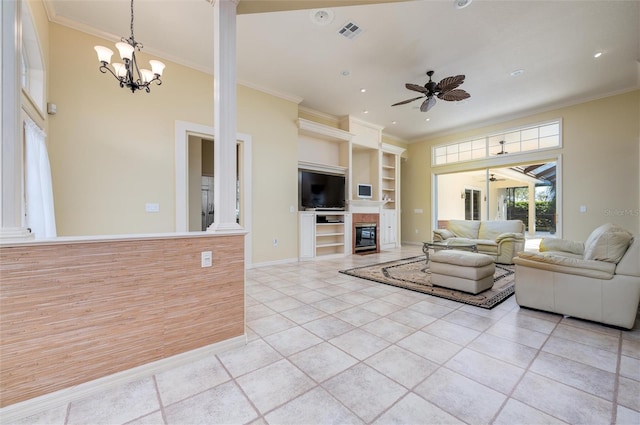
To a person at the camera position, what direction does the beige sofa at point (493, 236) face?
facing the viewer and to the left of the viewer

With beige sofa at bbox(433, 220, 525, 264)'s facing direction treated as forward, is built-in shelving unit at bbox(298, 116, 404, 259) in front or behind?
in front

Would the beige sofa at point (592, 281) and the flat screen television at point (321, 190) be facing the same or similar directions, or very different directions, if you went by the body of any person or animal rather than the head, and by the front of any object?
very different directions

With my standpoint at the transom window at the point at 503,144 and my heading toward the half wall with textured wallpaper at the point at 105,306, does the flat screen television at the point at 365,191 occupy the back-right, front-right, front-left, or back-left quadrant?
front-right

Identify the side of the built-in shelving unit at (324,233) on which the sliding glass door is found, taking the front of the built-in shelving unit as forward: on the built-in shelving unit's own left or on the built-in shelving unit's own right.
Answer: on the built-in shelving unit's own left

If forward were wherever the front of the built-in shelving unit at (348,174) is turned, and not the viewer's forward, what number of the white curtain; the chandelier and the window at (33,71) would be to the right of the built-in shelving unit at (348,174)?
3

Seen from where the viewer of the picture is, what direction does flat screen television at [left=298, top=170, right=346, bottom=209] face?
facing the viewer and to the right of the viewer

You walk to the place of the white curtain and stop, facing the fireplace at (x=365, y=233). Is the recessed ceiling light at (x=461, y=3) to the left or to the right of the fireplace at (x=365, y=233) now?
right

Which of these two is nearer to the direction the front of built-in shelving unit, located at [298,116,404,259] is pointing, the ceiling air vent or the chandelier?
the ceiling air vent

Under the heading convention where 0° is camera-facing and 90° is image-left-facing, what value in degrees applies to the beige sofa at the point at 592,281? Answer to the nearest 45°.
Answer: approximately 90°

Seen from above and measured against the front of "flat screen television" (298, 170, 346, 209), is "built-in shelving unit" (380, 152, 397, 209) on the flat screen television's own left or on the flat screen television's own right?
on the flat screen television's own left

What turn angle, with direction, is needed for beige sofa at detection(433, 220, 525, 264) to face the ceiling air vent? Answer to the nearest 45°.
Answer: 0° — it already faces it

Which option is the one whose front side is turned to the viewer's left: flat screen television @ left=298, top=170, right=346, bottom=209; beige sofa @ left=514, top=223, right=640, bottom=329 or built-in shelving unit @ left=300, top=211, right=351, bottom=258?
the beige sofa

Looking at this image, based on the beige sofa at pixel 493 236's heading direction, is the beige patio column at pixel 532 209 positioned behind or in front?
behind

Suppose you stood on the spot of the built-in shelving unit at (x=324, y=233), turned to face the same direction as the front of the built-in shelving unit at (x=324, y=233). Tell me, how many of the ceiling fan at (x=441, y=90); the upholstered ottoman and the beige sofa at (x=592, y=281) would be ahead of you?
3

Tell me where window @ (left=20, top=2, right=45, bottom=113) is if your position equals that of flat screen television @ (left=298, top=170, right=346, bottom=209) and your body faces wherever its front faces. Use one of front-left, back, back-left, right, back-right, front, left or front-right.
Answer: right

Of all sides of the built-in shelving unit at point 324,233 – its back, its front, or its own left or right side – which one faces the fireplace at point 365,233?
left

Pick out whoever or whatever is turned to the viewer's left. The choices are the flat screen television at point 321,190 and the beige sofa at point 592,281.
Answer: the beige sofa

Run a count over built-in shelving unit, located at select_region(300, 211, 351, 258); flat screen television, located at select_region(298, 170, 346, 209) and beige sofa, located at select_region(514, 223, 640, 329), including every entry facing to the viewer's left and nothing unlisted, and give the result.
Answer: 1

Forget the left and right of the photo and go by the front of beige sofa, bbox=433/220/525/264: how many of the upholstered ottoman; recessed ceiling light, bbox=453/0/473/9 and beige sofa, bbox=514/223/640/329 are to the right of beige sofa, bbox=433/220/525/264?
0

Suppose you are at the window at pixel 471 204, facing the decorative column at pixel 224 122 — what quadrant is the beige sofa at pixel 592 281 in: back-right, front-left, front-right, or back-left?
front-left
